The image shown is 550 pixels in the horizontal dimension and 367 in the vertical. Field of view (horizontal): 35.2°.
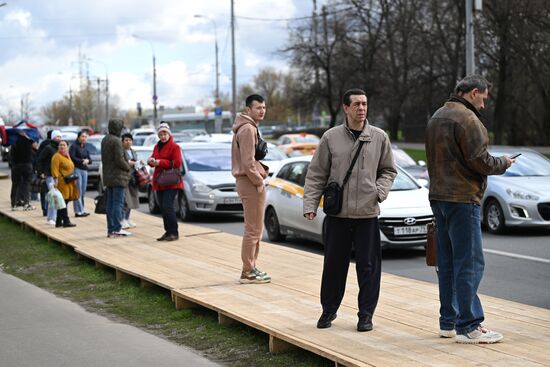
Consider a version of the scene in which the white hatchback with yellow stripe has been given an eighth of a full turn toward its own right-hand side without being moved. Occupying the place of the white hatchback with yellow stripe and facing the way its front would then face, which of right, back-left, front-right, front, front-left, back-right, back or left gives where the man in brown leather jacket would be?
front

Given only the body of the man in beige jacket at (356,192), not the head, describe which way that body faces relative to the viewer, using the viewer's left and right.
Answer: facing the viewer

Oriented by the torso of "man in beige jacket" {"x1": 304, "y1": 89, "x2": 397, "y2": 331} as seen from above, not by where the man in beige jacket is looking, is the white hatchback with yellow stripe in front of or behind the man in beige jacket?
behind

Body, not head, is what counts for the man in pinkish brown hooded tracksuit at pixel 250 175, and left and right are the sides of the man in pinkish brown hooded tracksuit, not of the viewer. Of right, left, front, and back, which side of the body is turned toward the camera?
right

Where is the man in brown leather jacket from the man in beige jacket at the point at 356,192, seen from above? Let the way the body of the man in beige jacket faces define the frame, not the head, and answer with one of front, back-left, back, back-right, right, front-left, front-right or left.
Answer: front-left

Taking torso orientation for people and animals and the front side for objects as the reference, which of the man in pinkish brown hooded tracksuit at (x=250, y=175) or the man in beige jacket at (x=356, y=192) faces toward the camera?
the man in beige jacket at (x=356, y=192)

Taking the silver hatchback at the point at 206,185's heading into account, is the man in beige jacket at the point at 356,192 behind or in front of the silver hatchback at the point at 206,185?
in front

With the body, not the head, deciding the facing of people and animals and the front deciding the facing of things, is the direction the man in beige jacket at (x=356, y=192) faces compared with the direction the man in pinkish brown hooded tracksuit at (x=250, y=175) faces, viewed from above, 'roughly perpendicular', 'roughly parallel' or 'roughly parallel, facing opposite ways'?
roughly perpendicular

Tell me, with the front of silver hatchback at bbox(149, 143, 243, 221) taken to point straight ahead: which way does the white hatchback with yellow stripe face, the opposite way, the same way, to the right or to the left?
the same way

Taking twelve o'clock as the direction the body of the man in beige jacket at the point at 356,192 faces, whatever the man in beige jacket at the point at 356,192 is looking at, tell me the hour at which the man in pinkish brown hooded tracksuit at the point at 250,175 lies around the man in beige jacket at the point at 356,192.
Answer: the man in pinkish brown hooded tracksuit at the point at 250,175 is roughly at 5 o'clock from the man in beige jacket at the point at 356,192.

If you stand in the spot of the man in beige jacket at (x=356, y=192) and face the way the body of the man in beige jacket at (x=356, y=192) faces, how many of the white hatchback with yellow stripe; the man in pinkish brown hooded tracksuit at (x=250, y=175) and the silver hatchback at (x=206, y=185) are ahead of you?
0

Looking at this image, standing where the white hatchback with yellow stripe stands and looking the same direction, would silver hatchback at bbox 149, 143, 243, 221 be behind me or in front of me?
behind

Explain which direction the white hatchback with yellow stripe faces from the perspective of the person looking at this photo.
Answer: facing the viewer and to the right of the viewer

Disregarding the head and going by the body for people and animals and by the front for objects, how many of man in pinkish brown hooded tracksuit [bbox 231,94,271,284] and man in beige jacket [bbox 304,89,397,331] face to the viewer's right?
1

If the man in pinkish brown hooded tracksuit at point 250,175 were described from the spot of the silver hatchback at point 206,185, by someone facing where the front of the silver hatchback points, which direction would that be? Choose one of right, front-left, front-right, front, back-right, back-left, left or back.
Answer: front-right
